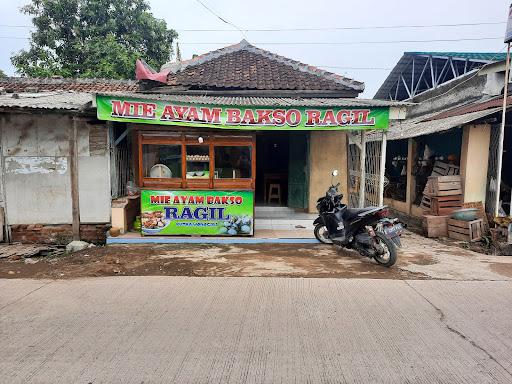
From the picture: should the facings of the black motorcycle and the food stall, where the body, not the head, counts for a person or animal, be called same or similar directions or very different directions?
very different directions

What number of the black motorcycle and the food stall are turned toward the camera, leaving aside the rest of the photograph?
1

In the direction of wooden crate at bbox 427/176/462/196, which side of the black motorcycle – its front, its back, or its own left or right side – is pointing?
right

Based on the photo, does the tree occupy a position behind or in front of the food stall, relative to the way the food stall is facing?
behind

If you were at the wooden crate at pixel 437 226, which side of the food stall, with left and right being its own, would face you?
left

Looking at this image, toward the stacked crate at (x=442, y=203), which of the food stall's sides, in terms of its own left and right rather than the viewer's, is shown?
left

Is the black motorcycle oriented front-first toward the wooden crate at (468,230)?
no

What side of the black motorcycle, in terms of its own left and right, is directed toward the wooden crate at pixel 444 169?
right

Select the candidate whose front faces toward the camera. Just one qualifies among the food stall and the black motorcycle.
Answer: the food stall

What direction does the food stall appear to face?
toward the camera

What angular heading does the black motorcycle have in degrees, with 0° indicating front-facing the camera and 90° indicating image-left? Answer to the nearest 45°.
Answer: approximately 135°

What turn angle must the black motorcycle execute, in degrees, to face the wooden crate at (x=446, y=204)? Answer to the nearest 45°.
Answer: approximately 90° to its right

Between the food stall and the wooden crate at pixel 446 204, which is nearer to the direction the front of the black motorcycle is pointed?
the food stall

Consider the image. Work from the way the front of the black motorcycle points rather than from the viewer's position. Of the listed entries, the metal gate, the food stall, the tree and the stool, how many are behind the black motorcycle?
0

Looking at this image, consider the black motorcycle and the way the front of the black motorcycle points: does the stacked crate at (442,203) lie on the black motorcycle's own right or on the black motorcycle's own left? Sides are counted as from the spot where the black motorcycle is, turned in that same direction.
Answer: on the black motorcycle's own right

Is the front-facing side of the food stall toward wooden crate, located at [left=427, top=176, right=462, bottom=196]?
no
